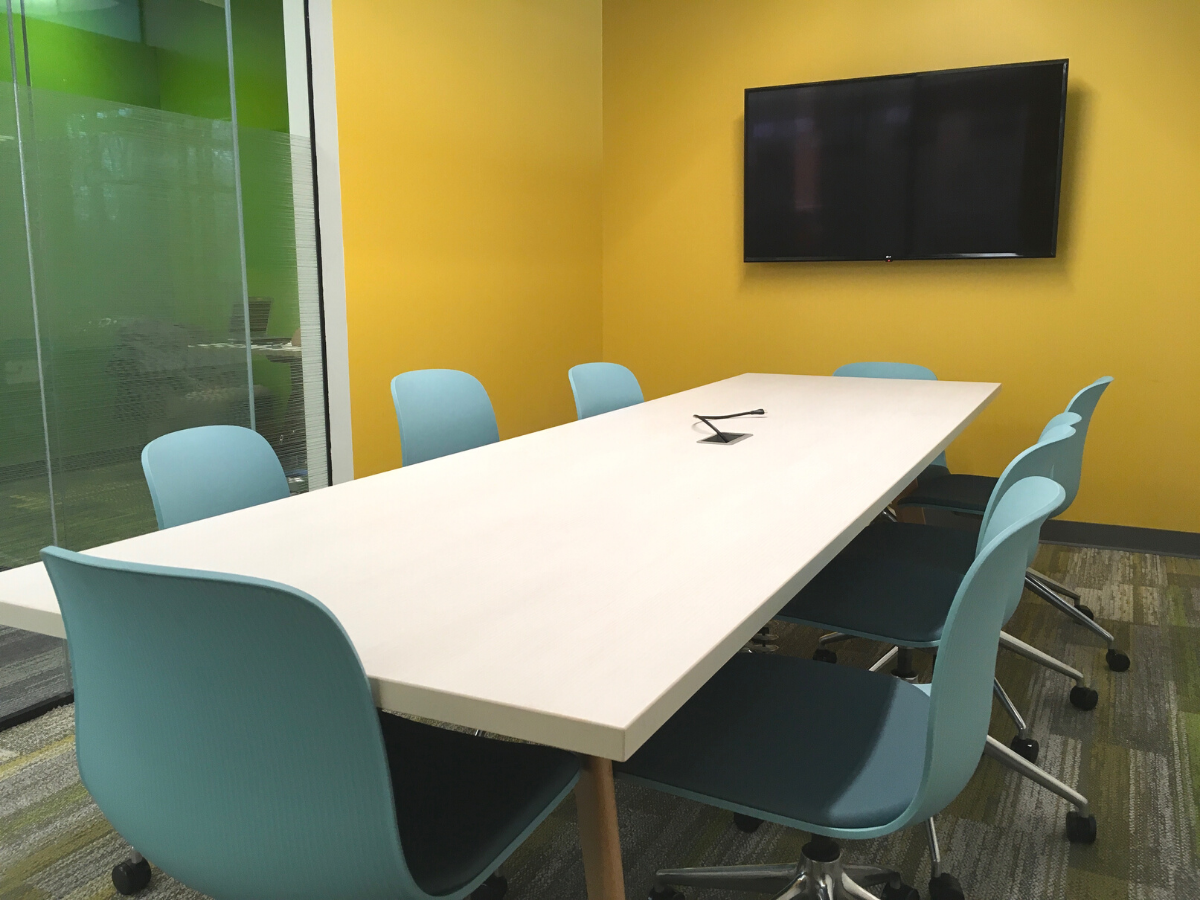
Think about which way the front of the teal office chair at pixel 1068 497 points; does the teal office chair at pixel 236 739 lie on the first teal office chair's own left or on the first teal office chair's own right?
on the first teal office chair's own left

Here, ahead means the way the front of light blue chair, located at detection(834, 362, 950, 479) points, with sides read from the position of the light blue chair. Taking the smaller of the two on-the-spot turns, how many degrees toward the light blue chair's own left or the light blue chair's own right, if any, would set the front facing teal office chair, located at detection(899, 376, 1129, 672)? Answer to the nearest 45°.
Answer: approximately 45° to the light blue chair's own left

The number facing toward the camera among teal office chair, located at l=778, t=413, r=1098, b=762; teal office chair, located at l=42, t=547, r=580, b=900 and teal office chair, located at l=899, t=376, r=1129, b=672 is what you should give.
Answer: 0

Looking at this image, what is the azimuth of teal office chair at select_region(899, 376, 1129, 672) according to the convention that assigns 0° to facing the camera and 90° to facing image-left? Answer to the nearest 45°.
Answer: approximately 90°

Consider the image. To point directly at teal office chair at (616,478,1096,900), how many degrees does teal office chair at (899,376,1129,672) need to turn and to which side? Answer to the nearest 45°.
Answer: approximately 90° to its left

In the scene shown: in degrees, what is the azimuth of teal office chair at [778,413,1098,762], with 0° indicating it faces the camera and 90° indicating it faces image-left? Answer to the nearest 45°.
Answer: approximately 90°

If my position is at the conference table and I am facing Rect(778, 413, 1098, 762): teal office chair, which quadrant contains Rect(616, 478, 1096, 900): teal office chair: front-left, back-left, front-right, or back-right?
front-right

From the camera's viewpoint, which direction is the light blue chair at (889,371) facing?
toward the camera

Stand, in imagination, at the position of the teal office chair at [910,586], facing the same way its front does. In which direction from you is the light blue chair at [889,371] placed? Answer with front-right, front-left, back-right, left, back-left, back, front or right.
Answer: right

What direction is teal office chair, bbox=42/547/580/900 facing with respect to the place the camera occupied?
facing away from the viewer and to the right of the viewer

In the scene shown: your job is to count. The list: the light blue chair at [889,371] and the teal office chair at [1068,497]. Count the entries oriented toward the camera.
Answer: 1

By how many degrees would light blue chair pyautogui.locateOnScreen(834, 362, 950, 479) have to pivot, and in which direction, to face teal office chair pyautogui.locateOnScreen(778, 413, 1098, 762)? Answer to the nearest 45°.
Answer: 0° — it already faces it

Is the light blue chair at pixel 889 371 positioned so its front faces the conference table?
yes

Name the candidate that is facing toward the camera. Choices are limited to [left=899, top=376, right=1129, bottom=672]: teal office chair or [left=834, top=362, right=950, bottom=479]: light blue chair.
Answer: the light blue chair
